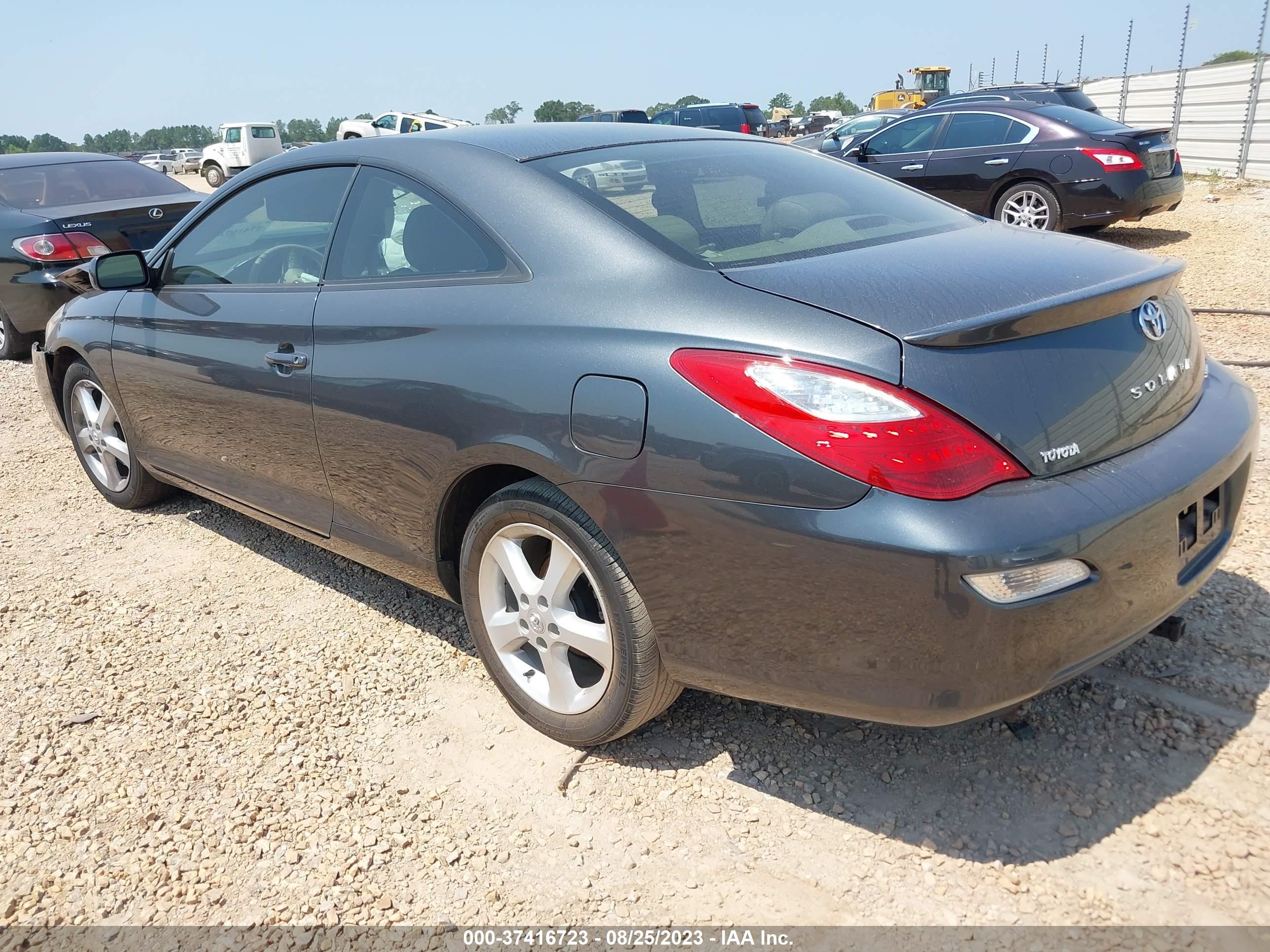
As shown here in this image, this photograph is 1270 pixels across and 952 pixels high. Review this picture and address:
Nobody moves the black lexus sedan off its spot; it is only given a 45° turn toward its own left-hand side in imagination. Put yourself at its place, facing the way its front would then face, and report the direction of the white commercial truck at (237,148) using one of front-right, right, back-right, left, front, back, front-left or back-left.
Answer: right

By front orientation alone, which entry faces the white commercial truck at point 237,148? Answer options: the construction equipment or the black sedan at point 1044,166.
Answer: the black sedan

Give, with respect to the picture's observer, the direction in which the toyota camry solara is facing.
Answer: facing away from the viewer and to the left of the viewer

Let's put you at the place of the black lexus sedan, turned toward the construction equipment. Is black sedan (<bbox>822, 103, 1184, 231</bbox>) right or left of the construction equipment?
right

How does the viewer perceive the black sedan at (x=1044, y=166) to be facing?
facing away from the viewer and to the left of the viewer

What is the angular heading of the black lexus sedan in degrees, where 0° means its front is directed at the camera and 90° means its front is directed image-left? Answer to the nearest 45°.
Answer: approximately 135°
